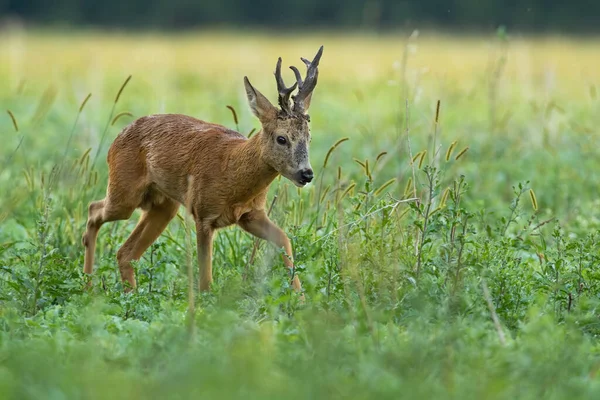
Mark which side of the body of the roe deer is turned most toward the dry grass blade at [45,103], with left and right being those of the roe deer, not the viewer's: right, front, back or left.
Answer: back

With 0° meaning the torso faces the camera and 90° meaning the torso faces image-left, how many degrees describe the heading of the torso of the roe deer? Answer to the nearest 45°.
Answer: approximately 315°
